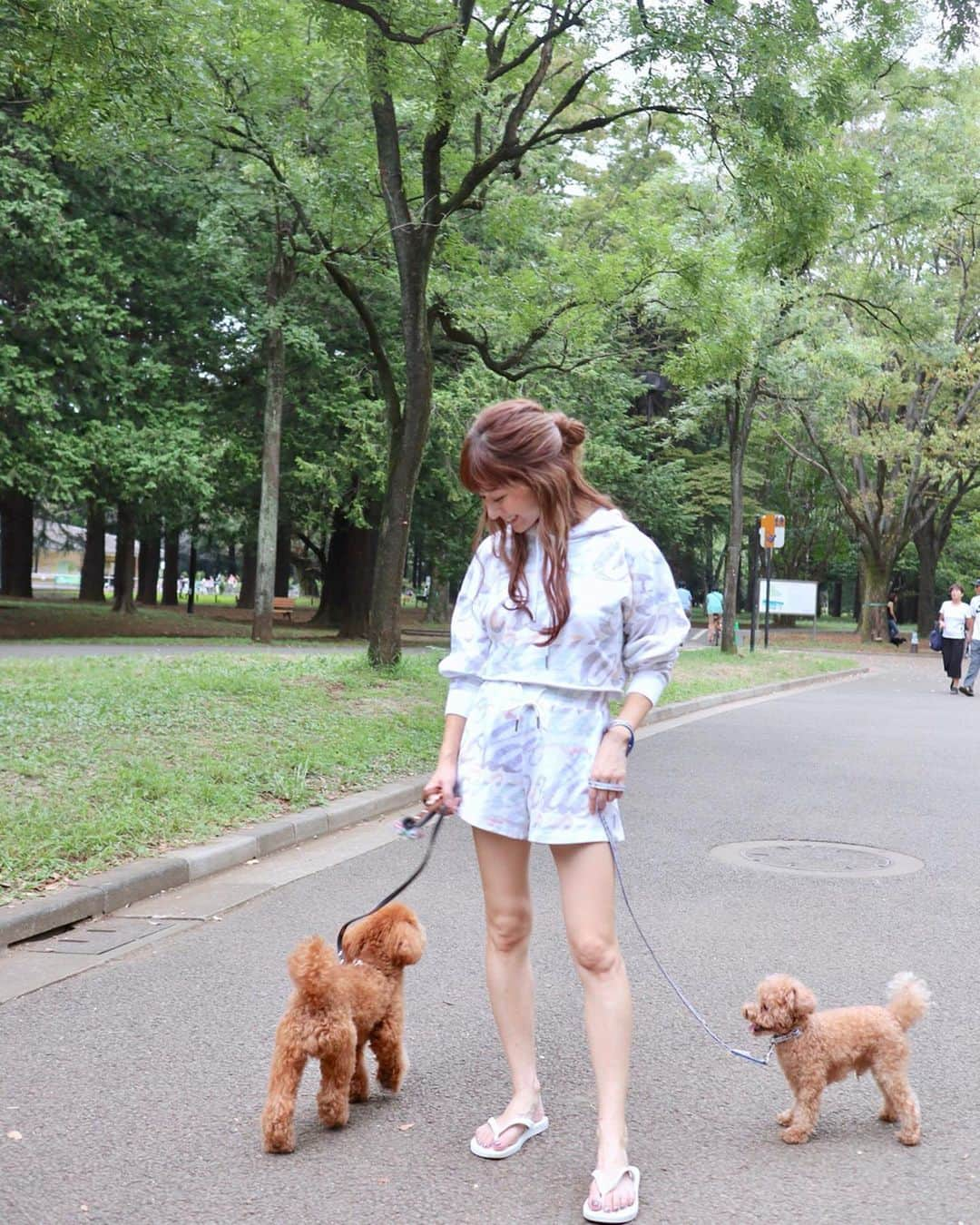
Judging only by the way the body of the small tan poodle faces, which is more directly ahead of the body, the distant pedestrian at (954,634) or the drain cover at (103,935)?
the drain cover

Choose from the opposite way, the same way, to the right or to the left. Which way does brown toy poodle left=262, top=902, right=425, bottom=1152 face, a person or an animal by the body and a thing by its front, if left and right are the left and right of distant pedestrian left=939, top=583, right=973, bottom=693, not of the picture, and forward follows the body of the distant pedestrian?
the opposite way

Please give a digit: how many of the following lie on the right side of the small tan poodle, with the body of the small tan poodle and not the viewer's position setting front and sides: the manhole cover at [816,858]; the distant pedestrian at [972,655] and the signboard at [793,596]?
3

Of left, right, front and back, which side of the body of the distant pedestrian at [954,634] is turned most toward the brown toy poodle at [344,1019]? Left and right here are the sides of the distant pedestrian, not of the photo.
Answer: front

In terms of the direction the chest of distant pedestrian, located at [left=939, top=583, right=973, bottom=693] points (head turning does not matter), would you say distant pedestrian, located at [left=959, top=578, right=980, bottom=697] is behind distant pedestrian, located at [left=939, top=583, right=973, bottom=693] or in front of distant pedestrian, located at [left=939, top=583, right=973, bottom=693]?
in front

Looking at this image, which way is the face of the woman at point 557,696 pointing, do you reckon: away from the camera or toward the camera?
toward the camera

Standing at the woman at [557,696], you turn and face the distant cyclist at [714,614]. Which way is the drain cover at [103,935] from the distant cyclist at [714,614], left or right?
left

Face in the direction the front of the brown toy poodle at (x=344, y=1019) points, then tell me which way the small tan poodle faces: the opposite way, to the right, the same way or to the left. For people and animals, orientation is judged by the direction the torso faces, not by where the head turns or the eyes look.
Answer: to the left

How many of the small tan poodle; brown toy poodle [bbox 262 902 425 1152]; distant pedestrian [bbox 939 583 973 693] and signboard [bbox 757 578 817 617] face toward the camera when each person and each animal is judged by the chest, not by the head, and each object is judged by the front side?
2

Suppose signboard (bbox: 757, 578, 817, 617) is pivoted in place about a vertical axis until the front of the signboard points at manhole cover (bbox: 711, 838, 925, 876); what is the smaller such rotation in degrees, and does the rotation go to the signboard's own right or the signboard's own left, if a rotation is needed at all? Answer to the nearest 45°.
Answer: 0° — it already faces it

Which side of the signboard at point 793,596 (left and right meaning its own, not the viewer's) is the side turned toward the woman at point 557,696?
front

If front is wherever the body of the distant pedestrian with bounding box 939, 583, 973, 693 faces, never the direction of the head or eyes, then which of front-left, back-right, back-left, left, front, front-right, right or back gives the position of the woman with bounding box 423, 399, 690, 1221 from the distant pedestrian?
front

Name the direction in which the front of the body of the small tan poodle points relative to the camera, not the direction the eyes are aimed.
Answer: to the viewer's left

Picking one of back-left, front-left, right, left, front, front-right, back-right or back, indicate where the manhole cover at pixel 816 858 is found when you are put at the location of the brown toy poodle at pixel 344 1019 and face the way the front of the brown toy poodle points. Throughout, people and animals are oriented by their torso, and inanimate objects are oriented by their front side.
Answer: front

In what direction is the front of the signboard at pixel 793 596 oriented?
toward the camera

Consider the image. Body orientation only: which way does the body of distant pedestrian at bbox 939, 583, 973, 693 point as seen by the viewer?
toward the camera
